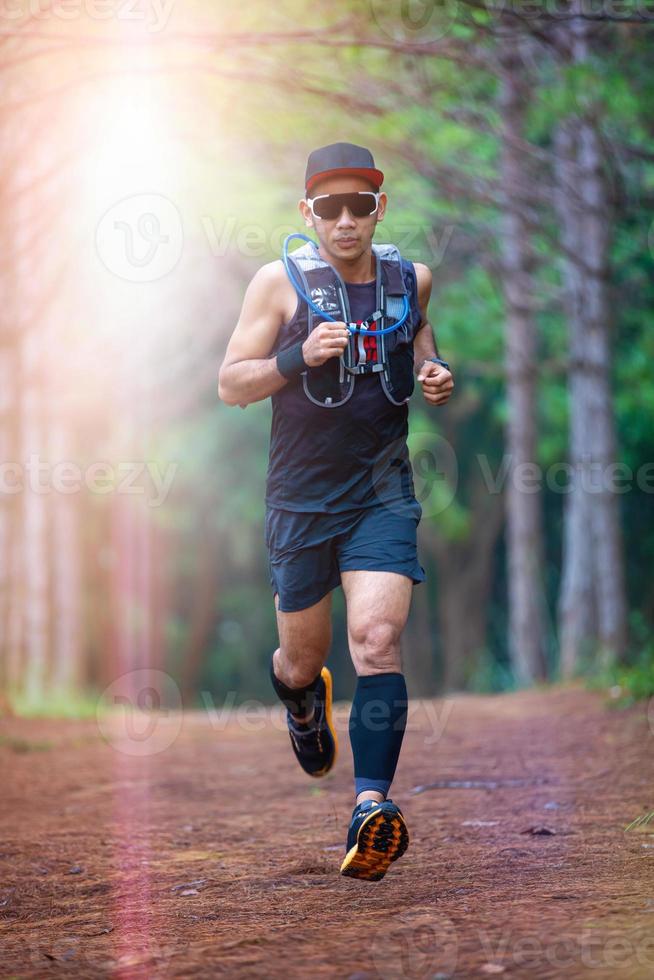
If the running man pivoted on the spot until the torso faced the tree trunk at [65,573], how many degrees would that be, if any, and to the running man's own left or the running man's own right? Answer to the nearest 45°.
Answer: approximately 180°

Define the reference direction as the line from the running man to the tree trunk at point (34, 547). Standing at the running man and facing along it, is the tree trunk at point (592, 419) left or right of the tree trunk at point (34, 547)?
right

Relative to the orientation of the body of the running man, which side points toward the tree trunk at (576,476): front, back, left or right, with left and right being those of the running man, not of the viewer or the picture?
back

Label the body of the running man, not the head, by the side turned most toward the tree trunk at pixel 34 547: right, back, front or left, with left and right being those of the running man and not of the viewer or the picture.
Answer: back

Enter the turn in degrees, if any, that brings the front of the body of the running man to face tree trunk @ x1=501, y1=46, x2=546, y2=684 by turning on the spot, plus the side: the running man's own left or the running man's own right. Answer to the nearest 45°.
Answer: approximately 180°

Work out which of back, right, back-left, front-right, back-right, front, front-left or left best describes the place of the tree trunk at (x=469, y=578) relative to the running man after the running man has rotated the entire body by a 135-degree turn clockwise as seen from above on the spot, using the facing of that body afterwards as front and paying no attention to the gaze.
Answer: front-right

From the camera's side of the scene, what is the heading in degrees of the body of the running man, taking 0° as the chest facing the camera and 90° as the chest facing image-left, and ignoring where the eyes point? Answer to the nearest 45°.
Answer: approximately 0°

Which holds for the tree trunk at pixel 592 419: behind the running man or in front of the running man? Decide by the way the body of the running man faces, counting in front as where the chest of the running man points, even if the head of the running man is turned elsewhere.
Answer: behind
